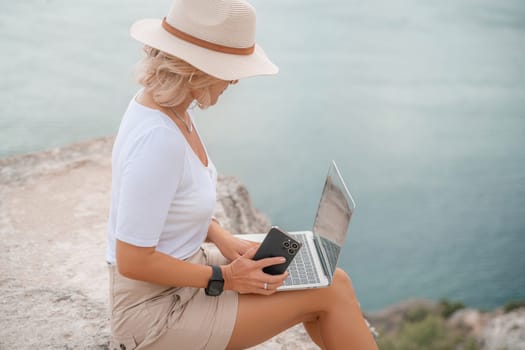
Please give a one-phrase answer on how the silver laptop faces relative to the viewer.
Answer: facing to the left of the viewer

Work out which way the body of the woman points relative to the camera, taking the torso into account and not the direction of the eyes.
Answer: to the viewer's right
